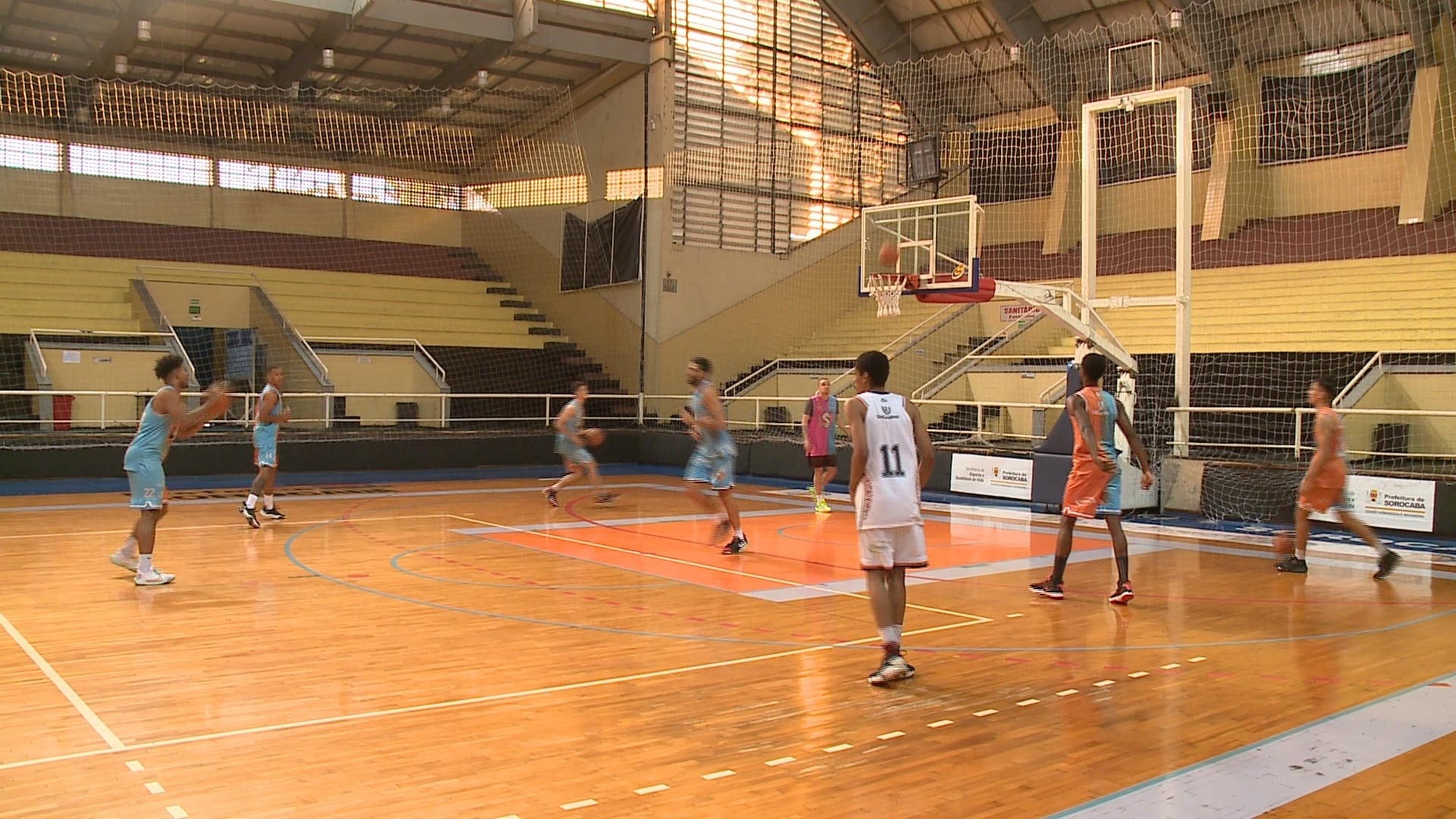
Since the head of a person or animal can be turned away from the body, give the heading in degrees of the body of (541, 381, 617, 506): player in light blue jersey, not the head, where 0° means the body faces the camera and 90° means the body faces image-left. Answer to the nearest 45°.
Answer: approximately 270°

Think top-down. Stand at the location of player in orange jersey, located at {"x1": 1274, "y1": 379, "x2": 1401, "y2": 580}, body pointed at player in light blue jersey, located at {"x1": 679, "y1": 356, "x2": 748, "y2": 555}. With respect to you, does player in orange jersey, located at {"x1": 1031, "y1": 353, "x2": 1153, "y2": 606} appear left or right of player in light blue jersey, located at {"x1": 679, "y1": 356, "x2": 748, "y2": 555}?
left

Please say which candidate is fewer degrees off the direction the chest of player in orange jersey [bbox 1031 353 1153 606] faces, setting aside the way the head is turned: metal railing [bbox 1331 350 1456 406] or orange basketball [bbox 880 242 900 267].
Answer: the orange basketball

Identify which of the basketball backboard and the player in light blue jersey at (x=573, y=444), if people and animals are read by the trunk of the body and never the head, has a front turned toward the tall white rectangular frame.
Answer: the player in light blue jersey

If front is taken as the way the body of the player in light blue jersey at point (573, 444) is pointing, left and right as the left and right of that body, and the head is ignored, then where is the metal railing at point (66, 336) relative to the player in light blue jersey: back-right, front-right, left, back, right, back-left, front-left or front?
back-left

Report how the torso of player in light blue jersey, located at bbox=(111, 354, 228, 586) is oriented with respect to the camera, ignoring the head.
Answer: to the viewer's right

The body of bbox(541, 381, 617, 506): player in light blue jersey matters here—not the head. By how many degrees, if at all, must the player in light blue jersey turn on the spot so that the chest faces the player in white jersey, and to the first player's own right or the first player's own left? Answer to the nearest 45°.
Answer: approximately 90° to the first player's own right

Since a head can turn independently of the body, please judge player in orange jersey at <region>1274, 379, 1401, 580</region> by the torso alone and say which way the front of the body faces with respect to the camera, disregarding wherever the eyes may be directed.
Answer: to the viewer's left
